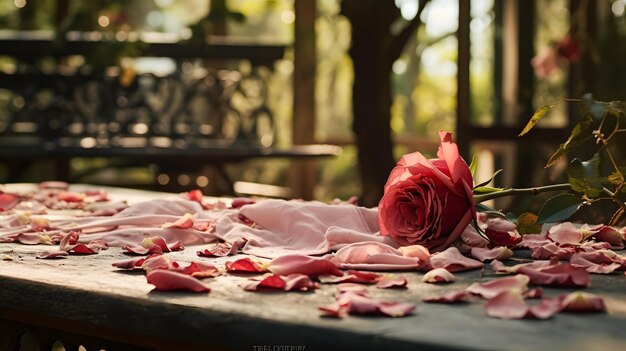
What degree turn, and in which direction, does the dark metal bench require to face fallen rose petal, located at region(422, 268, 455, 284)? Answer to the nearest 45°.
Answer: approximately 45° to its right

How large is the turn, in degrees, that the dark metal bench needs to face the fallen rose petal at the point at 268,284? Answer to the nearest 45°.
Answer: approximately 45° to its right

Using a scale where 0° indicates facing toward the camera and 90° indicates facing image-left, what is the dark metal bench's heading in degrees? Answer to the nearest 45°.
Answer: approximately 315°

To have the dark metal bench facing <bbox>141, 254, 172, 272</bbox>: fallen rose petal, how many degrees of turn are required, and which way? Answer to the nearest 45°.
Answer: approximately 45° to its right
